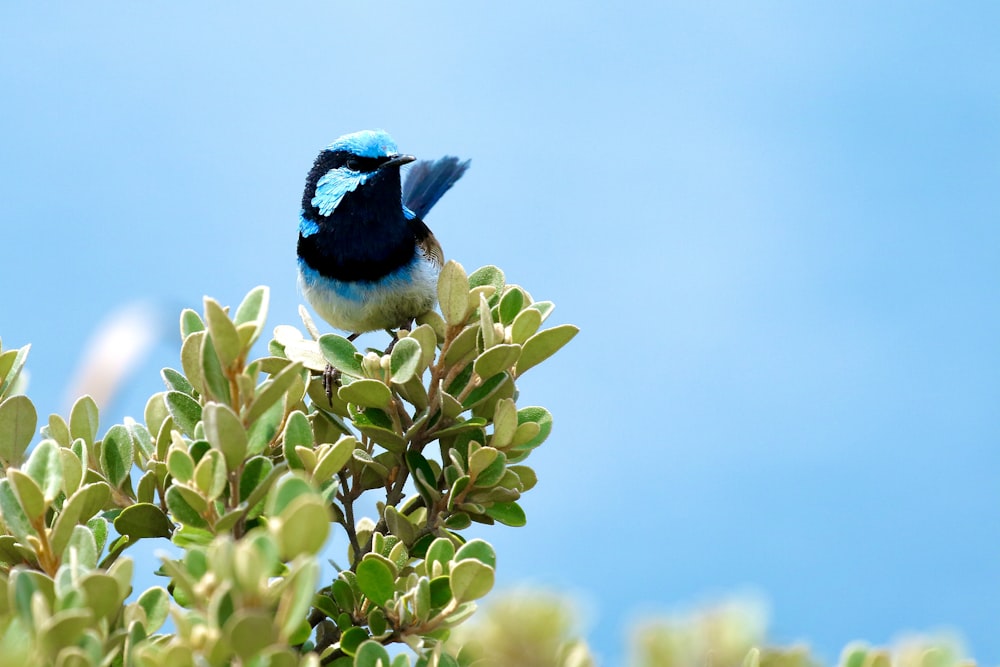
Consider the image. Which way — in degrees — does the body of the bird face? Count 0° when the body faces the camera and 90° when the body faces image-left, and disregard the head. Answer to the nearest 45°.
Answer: approximately 45°
